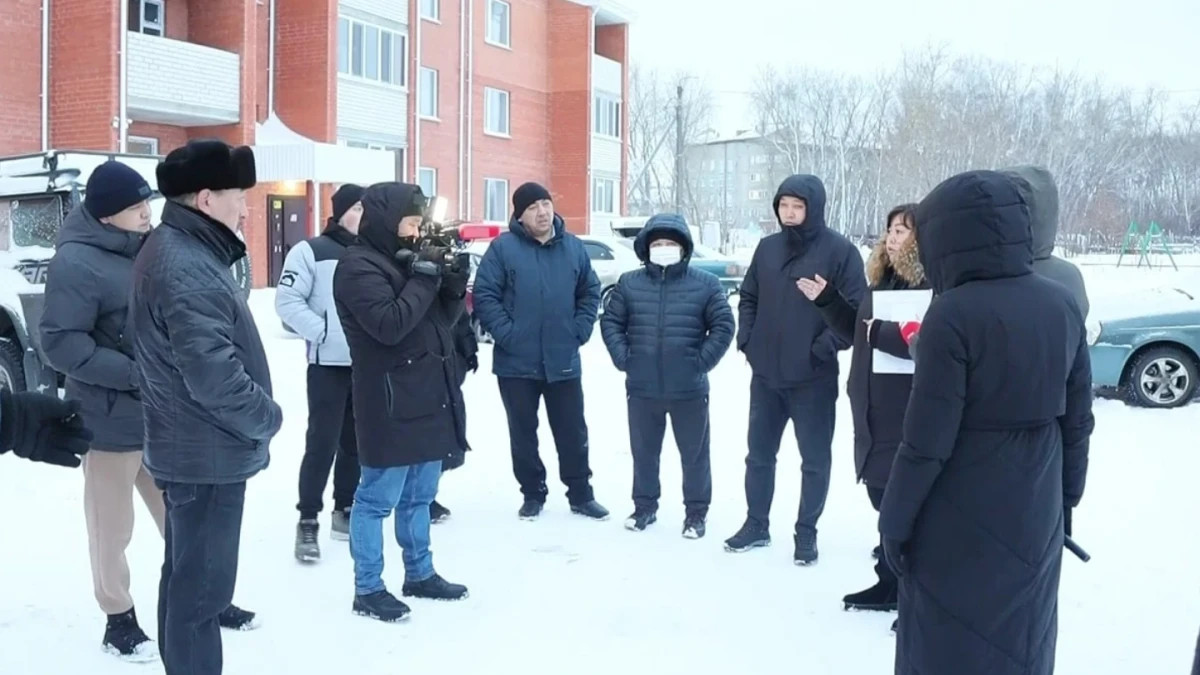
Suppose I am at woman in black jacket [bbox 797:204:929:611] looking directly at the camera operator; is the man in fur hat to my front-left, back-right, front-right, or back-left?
front-left

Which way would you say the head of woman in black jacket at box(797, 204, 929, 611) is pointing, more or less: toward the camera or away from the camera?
toward the camera

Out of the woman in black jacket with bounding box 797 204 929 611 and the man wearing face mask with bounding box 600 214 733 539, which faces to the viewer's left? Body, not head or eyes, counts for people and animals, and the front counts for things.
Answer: the woman in black jacket

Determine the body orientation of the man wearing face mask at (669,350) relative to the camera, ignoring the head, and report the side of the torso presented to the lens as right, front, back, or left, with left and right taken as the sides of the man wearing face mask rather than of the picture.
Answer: front

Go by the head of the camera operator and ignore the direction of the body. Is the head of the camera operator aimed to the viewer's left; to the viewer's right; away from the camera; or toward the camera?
to the viewer's right

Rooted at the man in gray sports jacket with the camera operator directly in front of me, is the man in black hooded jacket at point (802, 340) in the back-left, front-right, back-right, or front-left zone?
front-left

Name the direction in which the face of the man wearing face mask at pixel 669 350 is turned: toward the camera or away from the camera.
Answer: toward the camera

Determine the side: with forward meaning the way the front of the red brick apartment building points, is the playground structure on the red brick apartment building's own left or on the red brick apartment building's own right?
on the red brick apartment building's own left

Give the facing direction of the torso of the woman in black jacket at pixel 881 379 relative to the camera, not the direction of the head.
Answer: to the viewer's left

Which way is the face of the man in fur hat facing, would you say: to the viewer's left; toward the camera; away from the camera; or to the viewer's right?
to the viewer's right

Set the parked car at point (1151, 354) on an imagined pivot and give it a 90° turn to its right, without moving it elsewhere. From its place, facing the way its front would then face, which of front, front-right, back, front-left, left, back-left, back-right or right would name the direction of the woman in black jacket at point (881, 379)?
back

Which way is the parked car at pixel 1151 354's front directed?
to the viewer's left

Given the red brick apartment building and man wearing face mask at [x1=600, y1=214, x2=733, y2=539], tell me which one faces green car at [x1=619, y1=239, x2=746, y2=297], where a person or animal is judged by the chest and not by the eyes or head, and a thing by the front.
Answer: the red brick apartment building
